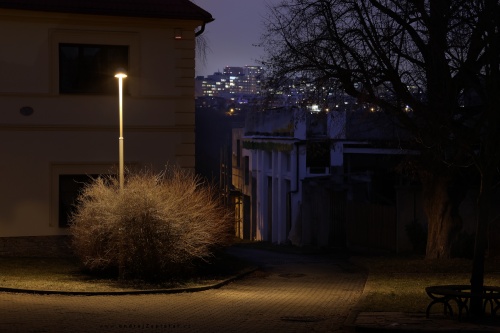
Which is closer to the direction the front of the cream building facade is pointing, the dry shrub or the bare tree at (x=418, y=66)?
the dry shrub

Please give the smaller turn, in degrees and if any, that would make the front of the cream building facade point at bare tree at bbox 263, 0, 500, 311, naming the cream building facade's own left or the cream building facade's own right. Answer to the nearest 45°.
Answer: approximately 45° to the cream building facade's own left

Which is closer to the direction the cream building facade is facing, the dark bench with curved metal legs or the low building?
the dark bench with curved metal legs

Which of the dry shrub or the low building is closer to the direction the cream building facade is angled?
the dry shrub

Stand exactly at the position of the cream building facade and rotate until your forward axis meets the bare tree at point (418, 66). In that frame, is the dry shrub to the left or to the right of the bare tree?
right

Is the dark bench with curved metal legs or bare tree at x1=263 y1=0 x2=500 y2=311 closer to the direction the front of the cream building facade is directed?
the dark bench with curved metal legs

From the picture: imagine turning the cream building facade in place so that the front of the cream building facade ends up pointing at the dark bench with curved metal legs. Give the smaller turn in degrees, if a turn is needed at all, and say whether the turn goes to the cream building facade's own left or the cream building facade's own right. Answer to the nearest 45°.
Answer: approximately 45° to the cream building facade's own left

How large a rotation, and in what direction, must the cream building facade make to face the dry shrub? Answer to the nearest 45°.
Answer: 0° — it already faces it

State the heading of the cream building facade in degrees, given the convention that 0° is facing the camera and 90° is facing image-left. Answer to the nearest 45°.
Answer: approximately 0°
